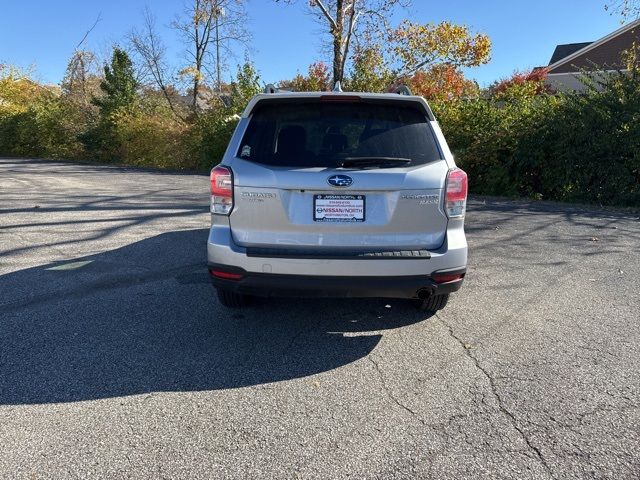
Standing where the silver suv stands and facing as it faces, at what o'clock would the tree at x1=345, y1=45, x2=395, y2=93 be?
The tree is roughly at 12 o'clock from the silver suv.

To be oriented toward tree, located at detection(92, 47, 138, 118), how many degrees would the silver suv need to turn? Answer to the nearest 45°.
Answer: approximately 45° to its left

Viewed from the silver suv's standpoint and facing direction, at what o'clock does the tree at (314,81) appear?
The tree is roughly at 12 o'clock from the silver suv.

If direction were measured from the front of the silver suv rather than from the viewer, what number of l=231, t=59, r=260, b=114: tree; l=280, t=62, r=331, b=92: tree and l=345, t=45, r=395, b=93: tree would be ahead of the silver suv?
3

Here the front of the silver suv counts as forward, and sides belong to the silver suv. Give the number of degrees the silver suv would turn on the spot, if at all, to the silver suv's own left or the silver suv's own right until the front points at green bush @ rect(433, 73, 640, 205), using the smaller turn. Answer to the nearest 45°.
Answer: approximately 45° to the silver suv's own right

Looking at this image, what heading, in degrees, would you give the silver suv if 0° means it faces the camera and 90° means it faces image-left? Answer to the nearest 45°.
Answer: approximately 180°
